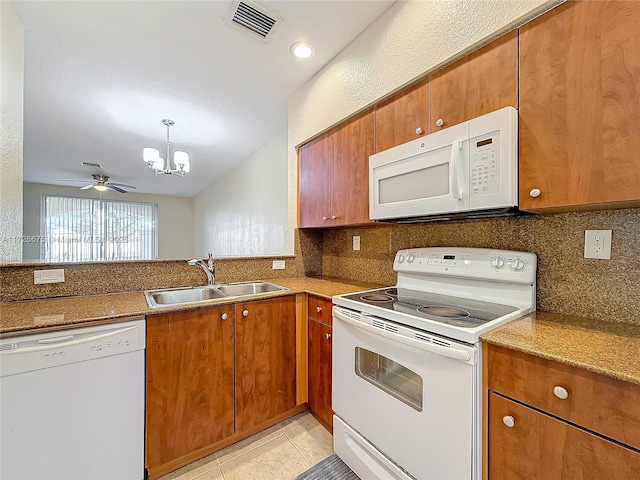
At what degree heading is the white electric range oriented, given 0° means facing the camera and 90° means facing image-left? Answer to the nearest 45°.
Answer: approximately 45°

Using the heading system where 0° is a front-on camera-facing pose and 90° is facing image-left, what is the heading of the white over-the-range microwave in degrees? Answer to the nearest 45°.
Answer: approximately 45°

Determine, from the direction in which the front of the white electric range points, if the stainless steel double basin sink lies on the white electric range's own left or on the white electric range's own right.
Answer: on the white electric range's own right

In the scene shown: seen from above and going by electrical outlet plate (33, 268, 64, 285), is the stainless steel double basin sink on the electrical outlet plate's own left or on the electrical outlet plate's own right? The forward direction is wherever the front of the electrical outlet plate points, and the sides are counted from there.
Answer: on the electrical outlet plate's own left

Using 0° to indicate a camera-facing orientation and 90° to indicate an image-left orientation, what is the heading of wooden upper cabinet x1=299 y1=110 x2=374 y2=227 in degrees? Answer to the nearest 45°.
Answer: approximately 45°

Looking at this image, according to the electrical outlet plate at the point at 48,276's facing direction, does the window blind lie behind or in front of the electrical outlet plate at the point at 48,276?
behind

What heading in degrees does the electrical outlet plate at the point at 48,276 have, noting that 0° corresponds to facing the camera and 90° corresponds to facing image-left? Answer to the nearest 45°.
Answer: approximately 0°

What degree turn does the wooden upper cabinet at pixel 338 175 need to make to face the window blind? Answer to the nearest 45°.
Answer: approximately 90° to its right
